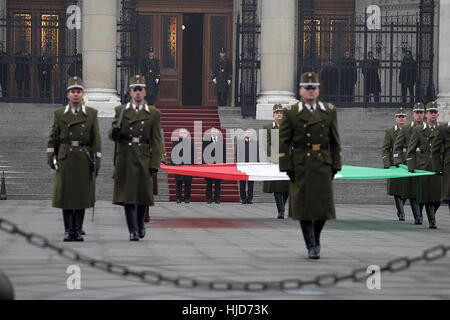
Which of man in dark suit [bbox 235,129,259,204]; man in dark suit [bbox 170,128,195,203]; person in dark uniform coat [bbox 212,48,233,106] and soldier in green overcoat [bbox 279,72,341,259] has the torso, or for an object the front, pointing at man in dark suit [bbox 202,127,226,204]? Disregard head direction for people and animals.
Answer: person in dark uniform coat [bbox 212,48,233,106]

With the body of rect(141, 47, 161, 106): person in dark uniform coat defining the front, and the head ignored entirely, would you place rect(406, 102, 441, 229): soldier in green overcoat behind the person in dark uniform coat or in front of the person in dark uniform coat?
in front

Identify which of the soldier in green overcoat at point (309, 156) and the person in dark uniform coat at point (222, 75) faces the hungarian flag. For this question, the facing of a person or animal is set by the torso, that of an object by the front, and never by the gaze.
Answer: the person in dark uniform coat

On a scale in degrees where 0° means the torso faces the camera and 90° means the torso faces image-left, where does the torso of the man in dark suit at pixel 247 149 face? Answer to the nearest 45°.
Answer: approximately 0°

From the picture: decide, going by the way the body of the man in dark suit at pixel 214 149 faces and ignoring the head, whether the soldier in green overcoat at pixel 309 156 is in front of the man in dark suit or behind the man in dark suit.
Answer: in front

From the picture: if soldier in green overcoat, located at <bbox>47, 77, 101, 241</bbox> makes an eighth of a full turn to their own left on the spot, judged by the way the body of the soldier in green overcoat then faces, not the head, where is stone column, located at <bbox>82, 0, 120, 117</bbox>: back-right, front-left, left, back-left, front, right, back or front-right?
back-left

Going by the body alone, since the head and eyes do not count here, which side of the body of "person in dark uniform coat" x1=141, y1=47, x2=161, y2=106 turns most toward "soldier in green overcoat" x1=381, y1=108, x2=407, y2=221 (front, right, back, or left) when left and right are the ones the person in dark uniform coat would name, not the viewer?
front

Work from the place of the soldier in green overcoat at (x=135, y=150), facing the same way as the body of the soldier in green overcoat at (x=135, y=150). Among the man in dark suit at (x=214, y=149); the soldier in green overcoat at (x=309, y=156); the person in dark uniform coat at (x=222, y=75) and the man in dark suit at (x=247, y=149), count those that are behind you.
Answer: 3

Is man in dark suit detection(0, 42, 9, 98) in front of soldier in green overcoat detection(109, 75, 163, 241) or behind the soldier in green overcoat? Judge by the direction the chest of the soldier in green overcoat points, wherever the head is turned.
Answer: behind
